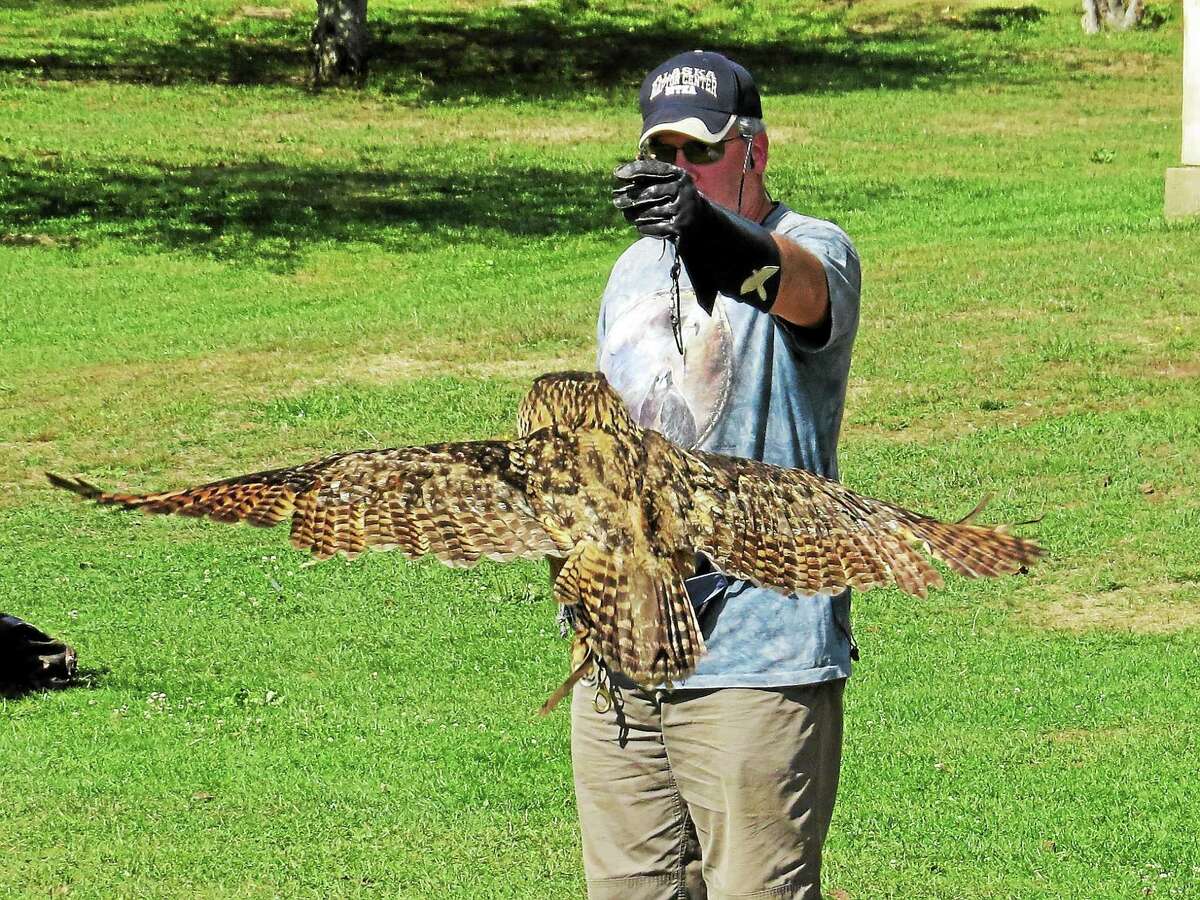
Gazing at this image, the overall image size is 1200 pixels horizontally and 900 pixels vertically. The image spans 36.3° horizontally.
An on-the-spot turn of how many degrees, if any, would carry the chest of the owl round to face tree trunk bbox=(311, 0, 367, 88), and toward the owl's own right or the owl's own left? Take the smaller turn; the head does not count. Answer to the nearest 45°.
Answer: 0° — it already faces it

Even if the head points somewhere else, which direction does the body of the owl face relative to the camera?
away from the camera

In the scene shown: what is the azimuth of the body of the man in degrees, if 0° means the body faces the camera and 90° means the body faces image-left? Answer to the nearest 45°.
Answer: approximately 45°

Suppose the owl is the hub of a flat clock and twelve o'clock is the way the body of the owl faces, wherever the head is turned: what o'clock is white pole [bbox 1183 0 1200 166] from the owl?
The white pole is roughly at 1 o'clock from the owl.

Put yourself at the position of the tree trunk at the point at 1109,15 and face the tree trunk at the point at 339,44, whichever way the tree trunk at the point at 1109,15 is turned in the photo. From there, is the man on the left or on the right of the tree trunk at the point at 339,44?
left

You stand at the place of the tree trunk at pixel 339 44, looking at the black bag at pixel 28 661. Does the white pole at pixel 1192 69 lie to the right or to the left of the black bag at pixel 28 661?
left

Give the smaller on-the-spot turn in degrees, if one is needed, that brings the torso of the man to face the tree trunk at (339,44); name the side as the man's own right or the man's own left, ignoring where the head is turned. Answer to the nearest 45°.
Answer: approximately 135° to the man's own right

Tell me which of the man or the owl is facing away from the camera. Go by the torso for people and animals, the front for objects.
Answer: the owl

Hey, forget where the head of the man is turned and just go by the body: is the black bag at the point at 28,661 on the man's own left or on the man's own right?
on the man's own right

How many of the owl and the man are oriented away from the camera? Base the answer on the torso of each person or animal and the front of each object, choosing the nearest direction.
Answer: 1

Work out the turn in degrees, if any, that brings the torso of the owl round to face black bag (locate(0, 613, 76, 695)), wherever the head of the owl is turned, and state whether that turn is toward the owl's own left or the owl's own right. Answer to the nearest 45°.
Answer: approximately 45° to the owl's own left

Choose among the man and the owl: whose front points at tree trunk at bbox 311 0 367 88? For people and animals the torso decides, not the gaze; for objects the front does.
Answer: the owl
